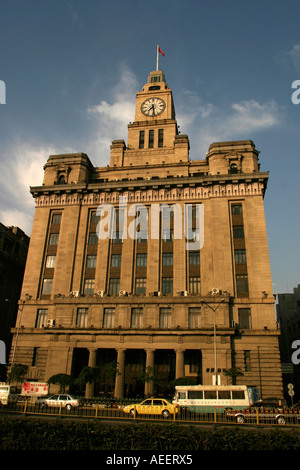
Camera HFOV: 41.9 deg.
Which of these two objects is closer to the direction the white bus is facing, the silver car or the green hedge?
the silver car

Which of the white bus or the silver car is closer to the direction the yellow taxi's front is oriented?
the silver car

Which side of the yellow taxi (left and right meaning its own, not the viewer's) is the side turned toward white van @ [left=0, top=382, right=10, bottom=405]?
front

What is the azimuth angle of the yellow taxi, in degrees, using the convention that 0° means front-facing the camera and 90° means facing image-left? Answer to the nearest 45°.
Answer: approximately 90°

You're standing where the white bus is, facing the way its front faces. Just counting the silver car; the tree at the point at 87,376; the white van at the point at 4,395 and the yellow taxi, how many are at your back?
0

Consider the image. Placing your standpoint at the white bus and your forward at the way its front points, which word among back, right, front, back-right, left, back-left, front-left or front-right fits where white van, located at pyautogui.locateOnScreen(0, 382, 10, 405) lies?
front

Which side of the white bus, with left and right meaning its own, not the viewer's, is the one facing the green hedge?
left

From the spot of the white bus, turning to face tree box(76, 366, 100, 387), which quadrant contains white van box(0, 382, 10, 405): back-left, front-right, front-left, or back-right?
front-left

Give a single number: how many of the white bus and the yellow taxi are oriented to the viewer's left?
2

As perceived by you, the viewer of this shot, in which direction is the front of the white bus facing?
facing to the left of the viewer

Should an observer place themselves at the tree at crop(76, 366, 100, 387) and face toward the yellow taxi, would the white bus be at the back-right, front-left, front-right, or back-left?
front-left

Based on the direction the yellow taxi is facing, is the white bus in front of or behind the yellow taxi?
behind

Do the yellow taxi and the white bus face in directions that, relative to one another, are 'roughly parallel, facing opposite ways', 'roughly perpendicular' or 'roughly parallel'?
roughly parallel

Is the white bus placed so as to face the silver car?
yes

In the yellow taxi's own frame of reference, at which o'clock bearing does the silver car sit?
The silver car is roughly at 1 o'clock from the yellow taxi.
